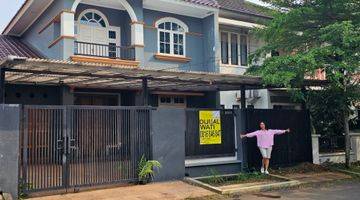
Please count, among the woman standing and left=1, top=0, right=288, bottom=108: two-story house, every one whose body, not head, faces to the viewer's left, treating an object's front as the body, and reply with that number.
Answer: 0

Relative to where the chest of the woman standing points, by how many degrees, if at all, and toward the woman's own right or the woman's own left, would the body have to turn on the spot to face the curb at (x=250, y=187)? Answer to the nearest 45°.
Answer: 0° — they already face it

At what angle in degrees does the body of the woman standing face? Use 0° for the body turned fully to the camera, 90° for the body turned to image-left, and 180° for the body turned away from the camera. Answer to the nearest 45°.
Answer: approximately 0°

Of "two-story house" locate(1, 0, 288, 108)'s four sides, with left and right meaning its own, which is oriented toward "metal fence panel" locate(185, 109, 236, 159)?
front

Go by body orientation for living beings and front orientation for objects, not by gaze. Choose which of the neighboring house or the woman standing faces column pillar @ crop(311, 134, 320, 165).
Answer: the neighboring house

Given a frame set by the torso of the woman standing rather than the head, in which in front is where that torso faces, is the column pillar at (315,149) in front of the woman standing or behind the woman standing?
behind

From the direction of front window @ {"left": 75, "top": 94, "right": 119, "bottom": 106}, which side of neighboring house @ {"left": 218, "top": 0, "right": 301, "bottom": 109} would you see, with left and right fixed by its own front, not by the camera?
right

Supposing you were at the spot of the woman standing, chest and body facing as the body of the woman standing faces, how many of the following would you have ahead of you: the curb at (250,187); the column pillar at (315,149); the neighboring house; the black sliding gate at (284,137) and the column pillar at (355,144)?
1

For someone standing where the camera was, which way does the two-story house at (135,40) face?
facing the viewer and to the right of the viewer

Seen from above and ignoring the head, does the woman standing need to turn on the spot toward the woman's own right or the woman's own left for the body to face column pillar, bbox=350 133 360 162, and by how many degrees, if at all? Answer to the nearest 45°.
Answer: approximately 135° to the woman's own left

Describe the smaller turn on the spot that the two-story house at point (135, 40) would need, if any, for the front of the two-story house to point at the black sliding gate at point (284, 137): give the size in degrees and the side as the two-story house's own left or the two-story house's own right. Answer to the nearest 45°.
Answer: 0° — it already faces it

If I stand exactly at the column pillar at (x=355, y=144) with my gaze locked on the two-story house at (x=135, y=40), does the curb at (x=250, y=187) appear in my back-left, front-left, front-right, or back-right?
front-left

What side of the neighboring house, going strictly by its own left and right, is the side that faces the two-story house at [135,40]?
right

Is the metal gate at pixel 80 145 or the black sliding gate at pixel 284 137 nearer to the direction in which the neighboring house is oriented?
the black sliding gate

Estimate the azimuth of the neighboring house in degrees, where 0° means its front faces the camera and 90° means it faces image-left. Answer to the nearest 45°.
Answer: approximately 315°

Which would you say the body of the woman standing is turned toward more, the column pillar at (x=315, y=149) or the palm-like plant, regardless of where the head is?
the palm-like plant
